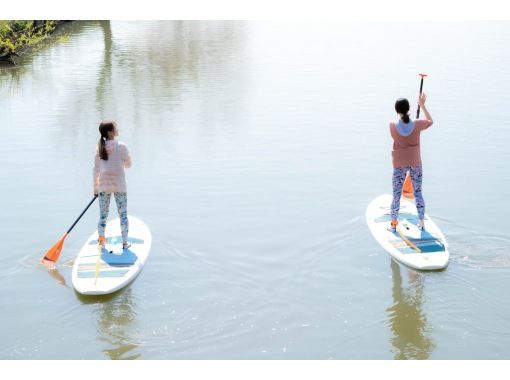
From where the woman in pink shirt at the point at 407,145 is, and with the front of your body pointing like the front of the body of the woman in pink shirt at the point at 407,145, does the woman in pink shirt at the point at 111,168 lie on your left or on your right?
on your left

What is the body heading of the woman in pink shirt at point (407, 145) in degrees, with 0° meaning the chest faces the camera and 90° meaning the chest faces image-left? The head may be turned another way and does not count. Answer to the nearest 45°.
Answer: approximately 180°

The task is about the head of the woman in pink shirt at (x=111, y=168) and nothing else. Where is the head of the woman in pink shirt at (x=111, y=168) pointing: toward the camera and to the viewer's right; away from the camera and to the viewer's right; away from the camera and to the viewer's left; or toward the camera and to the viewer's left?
away from the camera and to the viewer's right

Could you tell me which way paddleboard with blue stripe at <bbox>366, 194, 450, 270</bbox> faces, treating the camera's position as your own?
facing away from the viewer and to the left of the viewer
